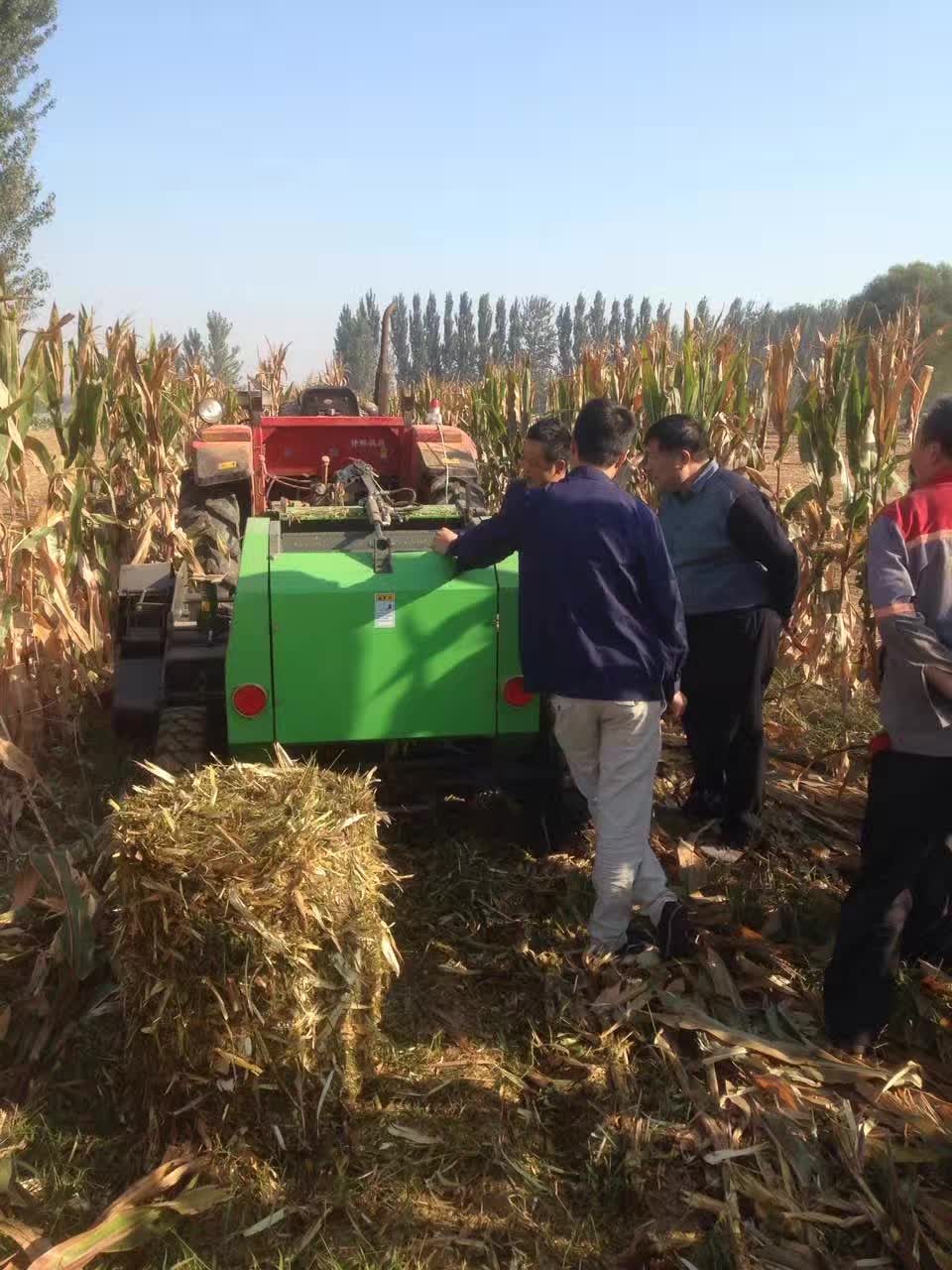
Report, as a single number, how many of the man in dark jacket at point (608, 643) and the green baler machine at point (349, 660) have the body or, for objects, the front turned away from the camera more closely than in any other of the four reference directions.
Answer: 2

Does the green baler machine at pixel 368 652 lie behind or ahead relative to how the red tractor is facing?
behind

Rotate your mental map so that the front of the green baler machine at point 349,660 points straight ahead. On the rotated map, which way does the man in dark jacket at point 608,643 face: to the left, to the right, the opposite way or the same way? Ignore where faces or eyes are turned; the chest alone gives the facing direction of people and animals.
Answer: the same way

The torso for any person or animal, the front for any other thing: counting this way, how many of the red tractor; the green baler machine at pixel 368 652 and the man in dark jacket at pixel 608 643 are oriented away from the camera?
3

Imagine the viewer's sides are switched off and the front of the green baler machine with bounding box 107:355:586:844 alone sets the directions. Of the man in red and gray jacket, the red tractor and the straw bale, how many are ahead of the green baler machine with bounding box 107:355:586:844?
1

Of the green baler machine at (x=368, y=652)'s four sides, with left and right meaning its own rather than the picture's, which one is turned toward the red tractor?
front

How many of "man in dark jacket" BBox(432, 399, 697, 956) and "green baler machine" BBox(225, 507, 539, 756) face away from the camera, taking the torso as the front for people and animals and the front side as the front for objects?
2

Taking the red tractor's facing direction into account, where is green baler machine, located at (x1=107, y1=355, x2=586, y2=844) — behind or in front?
behind

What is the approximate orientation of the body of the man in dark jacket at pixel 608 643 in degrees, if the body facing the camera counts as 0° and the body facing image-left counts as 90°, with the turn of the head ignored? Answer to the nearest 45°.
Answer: approximately 180°

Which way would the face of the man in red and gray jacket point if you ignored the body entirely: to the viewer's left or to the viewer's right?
to the viewer's left

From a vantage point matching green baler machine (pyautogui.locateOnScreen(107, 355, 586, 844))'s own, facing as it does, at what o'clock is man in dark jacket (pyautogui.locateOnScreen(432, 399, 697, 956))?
The man in dark jacket is roughly at 4 o'clock from the green baler machine.

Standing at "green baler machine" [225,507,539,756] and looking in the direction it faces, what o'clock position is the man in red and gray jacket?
The man in red and gray jacket is roughly at 4 o'clock from the green baler machine.

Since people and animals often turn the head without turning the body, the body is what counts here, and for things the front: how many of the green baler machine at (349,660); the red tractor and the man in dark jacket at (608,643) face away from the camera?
3

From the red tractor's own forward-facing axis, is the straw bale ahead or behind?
behind

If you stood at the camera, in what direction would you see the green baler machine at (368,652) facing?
facing away from the viewer

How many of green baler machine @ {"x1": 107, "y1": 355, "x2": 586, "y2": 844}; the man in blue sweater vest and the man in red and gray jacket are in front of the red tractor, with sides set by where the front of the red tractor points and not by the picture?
0

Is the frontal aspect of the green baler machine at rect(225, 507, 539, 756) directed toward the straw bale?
no

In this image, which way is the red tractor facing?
away from the camera

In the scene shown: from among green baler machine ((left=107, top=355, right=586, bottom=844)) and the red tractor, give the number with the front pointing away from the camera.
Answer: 2
